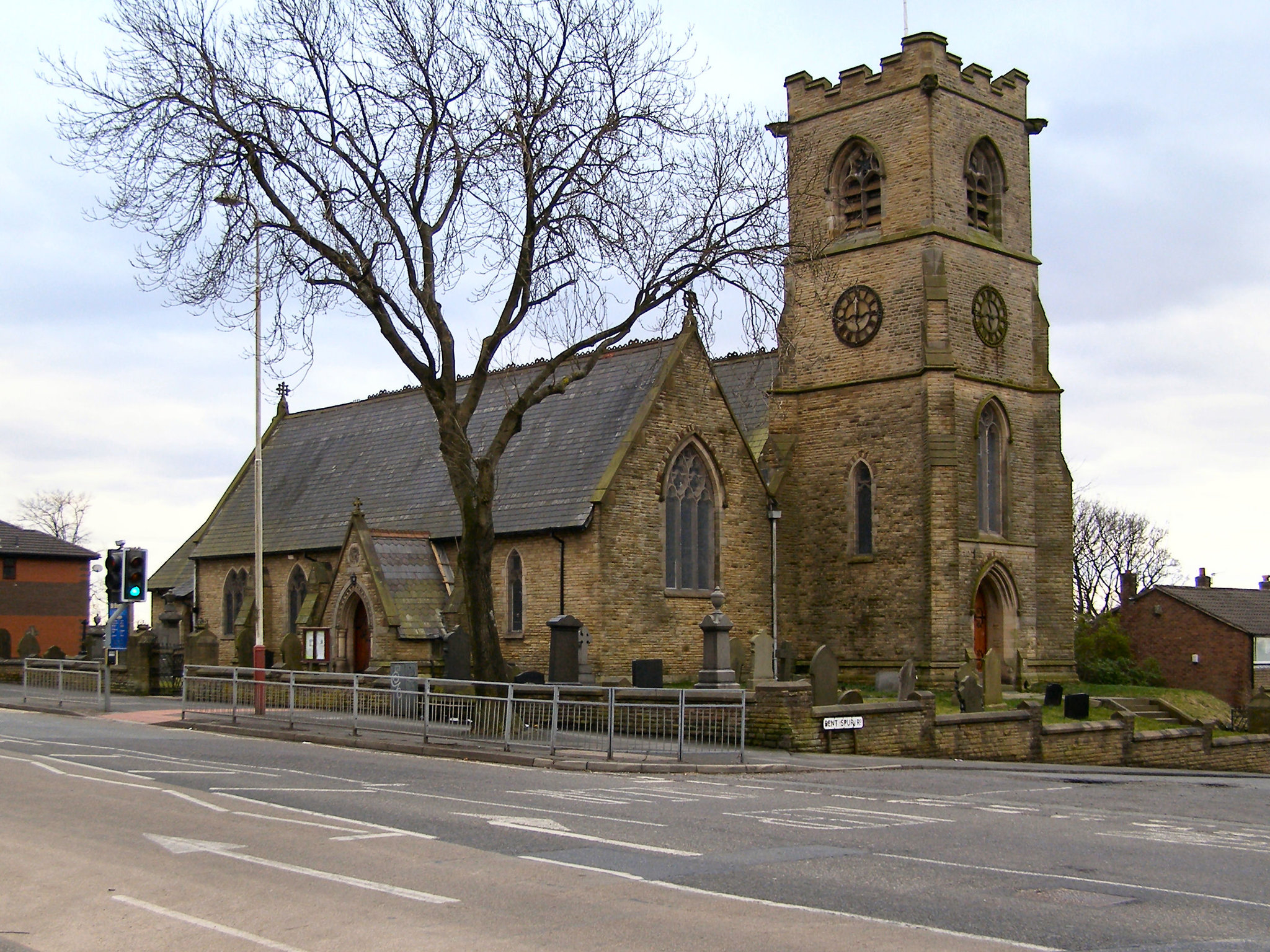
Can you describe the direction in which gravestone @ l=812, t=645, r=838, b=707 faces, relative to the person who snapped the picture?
facing the viewer and to the right of the viewer

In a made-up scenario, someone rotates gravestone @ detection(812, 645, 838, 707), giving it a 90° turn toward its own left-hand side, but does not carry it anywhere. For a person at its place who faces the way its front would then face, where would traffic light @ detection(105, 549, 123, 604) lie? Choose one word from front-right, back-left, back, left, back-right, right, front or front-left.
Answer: back-left

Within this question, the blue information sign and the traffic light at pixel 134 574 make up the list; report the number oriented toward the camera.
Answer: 2

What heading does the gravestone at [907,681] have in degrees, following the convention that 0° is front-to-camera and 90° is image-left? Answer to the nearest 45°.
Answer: approximately 315°

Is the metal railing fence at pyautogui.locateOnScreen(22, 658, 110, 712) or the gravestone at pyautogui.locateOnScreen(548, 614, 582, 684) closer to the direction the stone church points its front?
the gravestone

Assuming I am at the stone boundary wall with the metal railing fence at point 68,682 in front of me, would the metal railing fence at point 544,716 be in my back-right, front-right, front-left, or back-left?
front-left

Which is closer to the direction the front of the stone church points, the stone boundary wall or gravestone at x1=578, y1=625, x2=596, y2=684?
the stone boundary wall

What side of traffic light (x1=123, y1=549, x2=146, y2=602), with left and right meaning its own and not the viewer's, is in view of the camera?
front

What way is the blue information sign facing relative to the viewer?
toward the camera

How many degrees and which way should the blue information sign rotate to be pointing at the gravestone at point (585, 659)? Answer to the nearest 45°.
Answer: approximately 45° to its left
